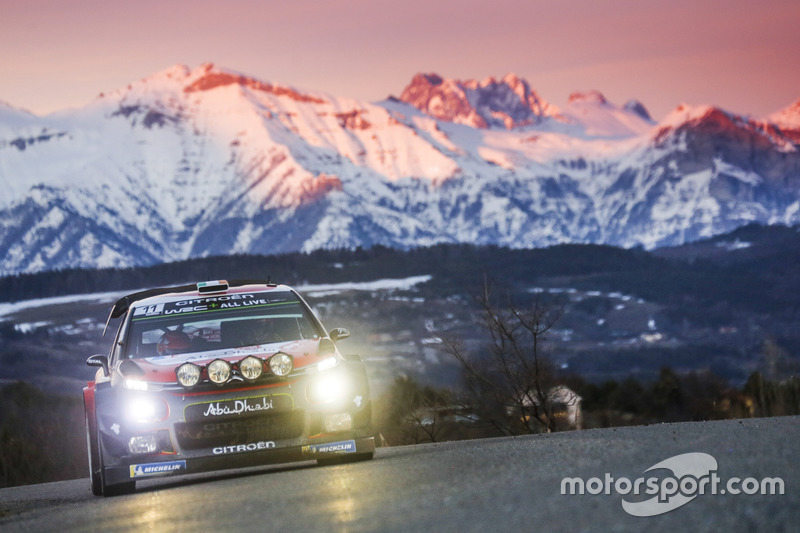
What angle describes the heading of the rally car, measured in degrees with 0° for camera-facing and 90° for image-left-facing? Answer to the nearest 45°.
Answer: approximately 0°

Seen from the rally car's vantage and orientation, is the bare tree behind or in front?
behind
